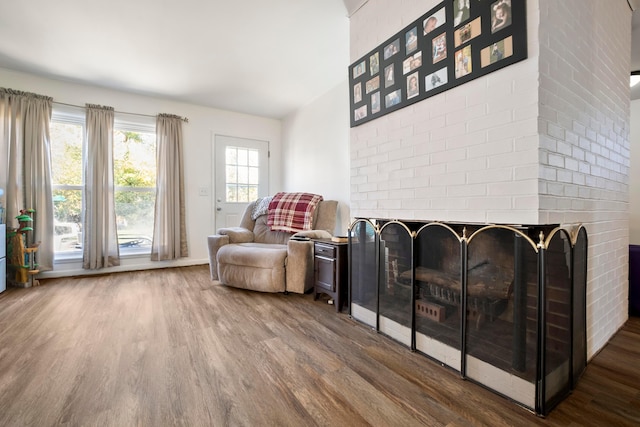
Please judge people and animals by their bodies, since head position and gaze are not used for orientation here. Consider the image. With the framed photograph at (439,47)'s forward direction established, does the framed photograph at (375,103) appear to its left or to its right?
on its right

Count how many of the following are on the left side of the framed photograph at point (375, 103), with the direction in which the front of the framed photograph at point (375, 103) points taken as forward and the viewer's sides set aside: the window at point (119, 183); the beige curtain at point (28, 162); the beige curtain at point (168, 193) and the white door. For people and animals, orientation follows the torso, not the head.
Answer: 0

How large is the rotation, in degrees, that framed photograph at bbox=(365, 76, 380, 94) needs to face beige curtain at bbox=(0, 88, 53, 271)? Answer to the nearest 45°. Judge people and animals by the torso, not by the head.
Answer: approximately 45° to its right

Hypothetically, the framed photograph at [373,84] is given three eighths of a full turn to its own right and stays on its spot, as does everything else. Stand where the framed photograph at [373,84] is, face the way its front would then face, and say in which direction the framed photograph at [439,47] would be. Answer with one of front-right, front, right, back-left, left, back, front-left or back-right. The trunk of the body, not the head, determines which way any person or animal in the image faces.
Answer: back-right

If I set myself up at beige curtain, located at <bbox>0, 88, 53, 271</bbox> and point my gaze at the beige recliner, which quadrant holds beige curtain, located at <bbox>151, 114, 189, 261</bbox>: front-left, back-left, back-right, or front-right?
front-left

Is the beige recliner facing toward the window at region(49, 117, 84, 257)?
no

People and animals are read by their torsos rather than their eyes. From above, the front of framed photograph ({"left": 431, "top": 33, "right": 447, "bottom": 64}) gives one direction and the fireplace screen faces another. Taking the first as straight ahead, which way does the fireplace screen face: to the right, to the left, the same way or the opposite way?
the same way

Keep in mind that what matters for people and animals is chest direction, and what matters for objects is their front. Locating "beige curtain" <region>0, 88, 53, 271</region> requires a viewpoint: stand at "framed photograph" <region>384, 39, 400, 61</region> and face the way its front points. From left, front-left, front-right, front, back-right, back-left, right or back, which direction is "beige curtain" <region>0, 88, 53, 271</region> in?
front-right

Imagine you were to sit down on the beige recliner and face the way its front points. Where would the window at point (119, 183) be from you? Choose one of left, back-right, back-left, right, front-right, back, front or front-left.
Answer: right

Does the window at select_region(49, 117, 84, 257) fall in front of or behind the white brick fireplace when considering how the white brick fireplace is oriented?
in front

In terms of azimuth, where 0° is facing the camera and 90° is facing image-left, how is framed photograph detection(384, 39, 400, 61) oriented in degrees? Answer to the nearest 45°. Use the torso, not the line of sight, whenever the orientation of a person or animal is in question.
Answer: approximately 45°

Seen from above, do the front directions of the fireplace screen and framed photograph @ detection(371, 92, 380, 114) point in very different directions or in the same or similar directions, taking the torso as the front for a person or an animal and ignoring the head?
same or similar directions

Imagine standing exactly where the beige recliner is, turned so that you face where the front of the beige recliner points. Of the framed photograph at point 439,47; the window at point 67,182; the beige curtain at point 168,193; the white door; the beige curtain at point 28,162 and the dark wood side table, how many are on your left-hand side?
2

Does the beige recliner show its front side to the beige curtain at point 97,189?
no

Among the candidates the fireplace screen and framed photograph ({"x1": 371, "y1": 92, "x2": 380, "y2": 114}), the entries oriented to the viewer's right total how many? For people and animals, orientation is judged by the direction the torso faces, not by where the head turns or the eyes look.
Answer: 0

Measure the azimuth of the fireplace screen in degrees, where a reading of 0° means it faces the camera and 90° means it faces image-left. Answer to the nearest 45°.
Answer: approximately 45°
